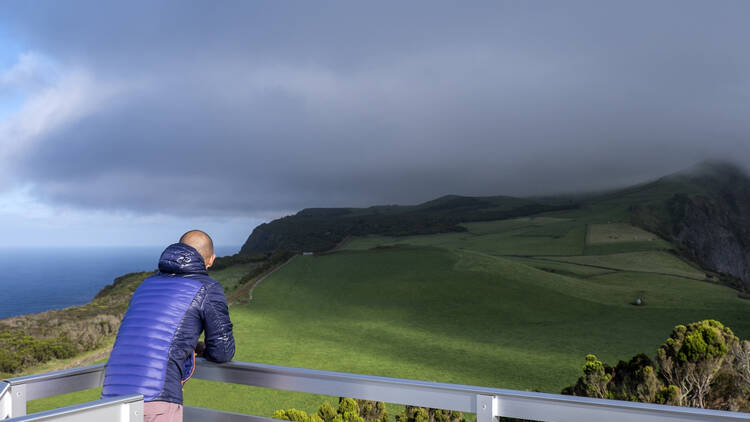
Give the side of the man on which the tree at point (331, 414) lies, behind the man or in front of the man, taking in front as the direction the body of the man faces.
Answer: in front

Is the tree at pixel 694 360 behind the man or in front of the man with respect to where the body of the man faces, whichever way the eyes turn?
in front

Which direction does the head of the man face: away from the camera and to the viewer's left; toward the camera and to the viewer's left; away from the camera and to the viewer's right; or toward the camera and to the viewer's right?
away from the camera and to the viewer's right

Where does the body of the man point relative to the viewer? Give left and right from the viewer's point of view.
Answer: facing away from the viewer and to the right of the viewer
